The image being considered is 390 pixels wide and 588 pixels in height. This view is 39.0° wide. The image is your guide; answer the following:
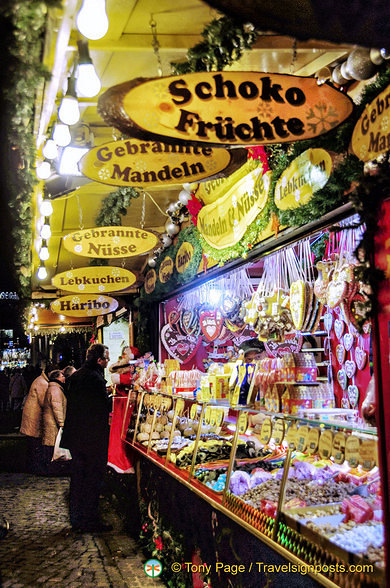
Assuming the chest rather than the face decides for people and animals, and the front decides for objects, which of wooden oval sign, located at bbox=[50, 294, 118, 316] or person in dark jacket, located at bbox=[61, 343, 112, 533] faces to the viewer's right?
the person in dark jacket

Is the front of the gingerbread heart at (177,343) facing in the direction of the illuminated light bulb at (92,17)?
yes

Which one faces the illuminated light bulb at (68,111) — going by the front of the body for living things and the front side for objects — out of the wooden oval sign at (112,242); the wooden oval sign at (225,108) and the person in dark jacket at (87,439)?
the wooden oval sign at (112,242)

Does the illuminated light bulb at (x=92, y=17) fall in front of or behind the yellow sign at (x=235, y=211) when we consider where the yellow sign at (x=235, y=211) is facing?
in front

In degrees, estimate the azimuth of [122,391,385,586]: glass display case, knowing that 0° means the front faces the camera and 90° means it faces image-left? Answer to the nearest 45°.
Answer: approximately 45°

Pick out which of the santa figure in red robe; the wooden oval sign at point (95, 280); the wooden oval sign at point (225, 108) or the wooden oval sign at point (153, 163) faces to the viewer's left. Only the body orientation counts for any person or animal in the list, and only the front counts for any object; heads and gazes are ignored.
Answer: the santa figure in red robe

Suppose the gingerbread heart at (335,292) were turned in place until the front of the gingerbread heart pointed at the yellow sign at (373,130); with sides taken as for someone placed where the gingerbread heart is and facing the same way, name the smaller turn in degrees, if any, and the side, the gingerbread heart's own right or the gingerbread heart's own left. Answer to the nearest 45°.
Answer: approximately 45° to the gingerbread heart's own left

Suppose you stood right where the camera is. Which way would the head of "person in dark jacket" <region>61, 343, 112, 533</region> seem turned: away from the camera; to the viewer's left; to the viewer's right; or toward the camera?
to the viewer's right

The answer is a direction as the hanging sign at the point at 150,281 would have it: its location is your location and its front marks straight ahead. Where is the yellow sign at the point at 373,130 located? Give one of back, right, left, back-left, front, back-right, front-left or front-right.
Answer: front-left

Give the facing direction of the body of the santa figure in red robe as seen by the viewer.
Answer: to the viewer's left

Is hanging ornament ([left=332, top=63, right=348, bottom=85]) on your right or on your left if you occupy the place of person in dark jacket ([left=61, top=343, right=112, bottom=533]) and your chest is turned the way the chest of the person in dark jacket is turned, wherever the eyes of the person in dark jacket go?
on your right
